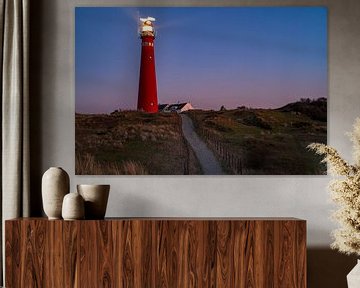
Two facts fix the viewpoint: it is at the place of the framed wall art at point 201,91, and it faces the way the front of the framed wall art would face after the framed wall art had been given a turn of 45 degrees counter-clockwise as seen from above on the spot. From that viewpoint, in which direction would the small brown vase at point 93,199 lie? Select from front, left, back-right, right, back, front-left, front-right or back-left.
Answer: right

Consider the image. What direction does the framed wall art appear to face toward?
toward the camera

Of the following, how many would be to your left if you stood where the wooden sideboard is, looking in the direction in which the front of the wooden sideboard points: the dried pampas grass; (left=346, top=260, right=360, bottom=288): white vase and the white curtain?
2

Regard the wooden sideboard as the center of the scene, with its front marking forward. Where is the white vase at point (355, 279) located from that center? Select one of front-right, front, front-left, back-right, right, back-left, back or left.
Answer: left

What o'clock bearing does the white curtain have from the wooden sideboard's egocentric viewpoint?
The white curtain is roughly at 4 o'clock from the wooden sideboard.

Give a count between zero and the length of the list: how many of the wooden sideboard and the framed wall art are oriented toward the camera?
2

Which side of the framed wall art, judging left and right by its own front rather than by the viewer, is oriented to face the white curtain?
right

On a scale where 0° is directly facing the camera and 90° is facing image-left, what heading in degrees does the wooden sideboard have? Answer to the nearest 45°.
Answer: approximately 0°
